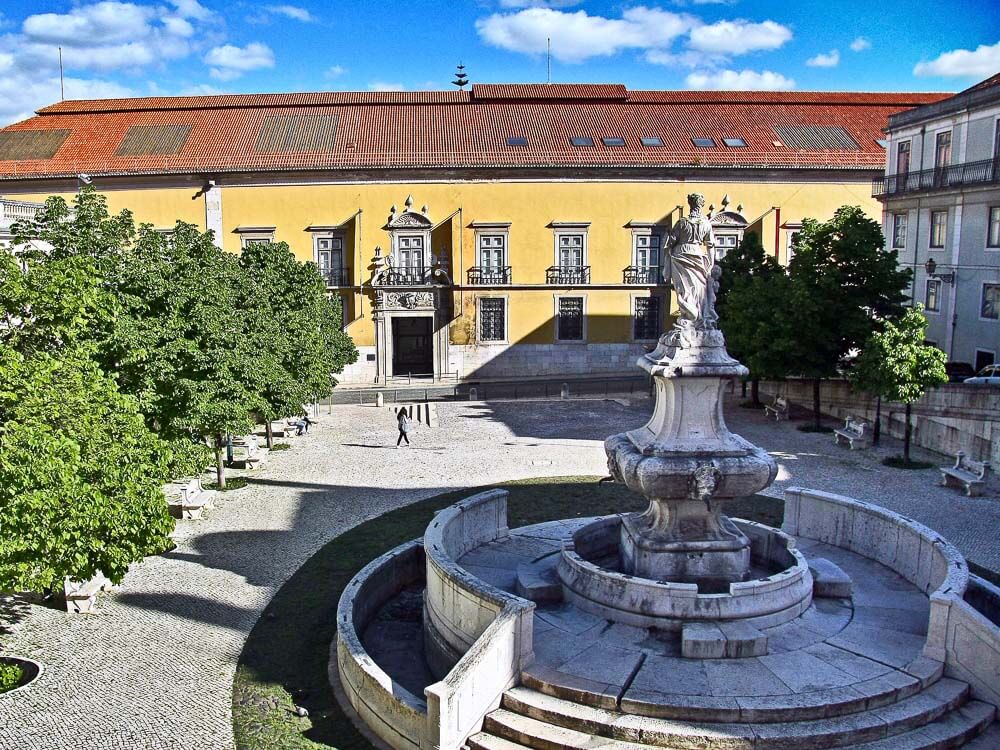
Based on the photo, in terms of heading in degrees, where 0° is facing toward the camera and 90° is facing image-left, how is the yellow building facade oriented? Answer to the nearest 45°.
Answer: approximately 0°

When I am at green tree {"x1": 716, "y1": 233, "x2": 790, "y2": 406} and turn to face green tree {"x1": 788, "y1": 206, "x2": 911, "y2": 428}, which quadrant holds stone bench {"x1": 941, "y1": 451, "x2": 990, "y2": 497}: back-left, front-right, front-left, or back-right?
front-right

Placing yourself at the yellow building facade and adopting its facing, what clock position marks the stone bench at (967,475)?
The stone bench is roughly at 11 o'clock from the yellow building facade.

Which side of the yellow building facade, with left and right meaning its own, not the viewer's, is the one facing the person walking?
front

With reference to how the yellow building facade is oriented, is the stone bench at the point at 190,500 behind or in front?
in front

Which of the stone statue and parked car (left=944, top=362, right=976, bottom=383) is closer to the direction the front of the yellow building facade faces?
the stone statue

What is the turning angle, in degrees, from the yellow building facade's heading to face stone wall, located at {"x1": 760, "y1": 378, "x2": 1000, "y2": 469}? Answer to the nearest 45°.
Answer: approximately 45° to its left

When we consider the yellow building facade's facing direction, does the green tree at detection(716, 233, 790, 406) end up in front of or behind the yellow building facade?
in front

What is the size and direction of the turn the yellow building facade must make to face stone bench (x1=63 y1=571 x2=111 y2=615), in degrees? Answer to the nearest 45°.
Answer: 0° — it already faces it

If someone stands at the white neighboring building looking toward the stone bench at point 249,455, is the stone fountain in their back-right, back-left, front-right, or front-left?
front-left

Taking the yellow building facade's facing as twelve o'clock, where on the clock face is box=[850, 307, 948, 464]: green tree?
The green tree is roughly at 11 o'clock from the yellow building facade.

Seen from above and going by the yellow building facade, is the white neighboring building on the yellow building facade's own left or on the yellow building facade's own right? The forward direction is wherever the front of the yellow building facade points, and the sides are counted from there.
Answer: on the yellow building facade's own left

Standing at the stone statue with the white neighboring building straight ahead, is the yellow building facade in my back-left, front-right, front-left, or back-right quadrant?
front-left

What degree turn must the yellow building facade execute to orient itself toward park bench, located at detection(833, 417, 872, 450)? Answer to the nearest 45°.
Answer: approximately 45° to its left
